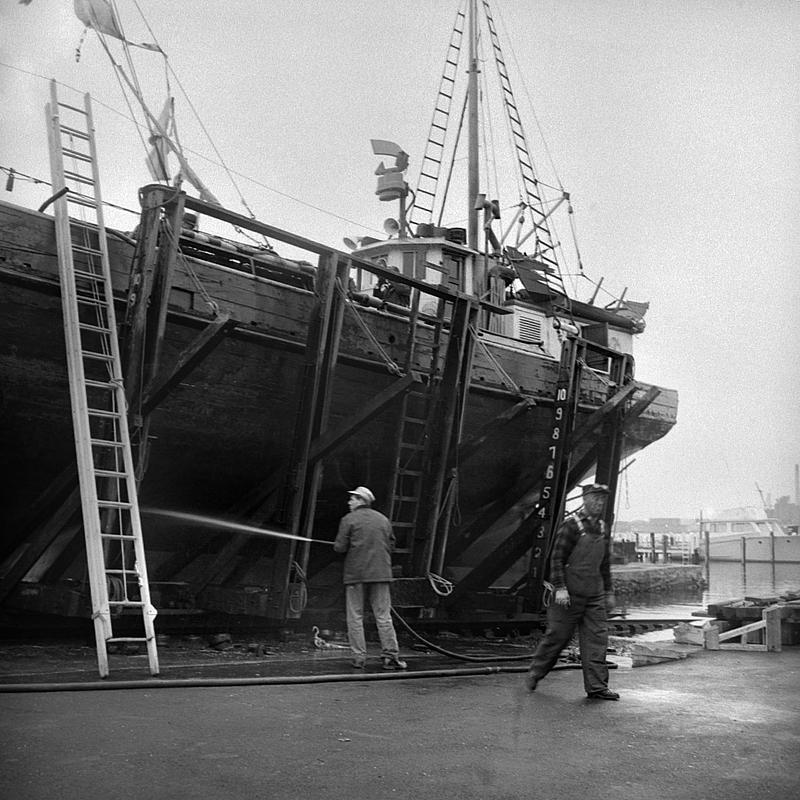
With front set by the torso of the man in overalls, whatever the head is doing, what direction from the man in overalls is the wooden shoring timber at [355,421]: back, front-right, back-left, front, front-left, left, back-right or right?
back

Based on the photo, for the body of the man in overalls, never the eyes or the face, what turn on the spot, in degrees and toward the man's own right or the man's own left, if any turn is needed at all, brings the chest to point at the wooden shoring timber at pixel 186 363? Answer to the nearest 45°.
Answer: approximately 135° to the man's own right

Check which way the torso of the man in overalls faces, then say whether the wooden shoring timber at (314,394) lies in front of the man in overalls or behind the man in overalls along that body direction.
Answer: behind

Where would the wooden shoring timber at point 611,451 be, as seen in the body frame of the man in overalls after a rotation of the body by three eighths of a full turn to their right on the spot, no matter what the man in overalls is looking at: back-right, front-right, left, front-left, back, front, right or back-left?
right

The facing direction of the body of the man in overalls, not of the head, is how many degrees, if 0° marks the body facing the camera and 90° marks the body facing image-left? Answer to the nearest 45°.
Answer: approximately 315°

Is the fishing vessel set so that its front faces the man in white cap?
no

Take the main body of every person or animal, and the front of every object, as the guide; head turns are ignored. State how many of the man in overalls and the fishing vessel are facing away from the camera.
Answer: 0

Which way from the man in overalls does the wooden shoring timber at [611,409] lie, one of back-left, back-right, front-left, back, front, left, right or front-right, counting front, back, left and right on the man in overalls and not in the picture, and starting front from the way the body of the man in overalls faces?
back-left
